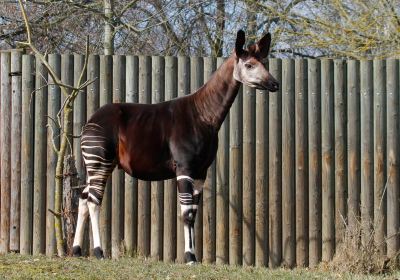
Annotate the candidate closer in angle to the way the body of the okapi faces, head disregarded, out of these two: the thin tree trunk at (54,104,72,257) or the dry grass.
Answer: the dry grass

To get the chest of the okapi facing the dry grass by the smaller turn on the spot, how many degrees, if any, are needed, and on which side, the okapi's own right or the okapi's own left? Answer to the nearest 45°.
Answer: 0° — it already faces it

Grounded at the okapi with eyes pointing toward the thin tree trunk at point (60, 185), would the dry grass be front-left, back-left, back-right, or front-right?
back-right

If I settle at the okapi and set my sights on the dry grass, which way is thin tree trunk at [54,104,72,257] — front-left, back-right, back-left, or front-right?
back-left

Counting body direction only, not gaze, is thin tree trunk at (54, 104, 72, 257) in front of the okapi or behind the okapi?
behind

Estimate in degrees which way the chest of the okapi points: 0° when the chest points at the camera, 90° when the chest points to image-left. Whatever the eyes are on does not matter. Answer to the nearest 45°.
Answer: approximately 270°
